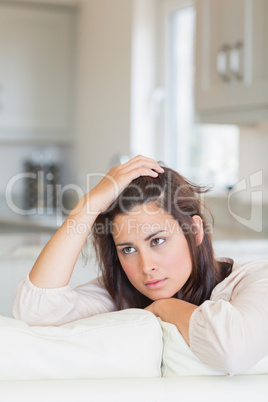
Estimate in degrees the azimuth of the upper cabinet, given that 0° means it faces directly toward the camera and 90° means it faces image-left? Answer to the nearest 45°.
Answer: approximately 45°

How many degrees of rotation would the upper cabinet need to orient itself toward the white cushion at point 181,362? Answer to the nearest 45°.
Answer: approximately 45° to its left

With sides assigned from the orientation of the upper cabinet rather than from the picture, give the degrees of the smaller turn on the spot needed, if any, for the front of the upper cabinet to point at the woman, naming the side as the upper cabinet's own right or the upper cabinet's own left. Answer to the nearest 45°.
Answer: approximately 45° to the upper cabinet's own left

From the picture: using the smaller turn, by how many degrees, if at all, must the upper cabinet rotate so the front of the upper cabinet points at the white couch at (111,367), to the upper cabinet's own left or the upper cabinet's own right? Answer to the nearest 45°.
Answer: approximately 45° to the upper cabinet's own left
